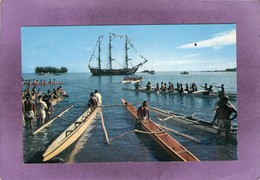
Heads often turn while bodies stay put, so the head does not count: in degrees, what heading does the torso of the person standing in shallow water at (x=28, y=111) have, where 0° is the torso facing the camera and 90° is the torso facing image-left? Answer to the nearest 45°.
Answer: approximately 180°

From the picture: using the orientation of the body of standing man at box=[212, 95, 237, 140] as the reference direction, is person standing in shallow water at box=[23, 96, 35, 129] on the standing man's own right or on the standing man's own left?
on the standing man's own left

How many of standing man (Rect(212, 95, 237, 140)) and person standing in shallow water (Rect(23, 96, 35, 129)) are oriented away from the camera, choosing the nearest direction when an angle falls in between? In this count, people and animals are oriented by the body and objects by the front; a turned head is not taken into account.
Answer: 2

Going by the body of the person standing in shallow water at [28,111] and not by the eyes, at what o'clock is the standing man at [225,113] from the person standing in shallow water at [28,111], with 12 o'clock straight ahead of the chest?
the standing man at [225,113] is roughly at 4 o'clock from the person standing in shallow water at [28,111].

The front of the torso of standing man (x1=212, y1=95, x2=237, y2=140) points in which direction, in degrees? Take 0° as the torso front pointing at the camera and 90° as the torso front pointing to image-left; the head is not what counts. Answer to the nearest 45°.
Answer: approximately 180°
